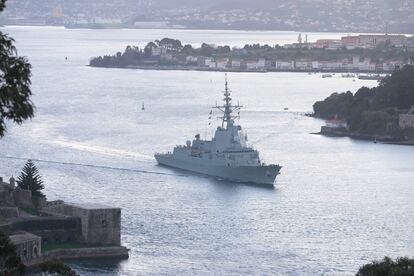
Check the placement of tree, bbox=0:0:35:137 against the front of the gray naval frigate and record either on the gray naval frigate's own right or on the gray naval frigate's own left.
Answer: on the gray naval frigate's own right

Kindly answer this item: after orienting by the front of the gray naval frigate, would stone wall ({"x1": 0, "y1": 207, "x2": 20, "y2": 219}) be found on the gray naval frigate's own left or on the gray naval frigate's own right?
on the gray naval frigate's own right

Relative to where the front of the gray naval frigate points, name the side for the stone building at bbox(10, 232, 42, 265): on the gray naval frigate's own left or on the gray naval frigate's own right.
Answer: on the gray naval frigate's own right

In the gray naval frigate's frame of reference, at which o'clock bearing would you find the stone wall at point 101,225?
The stone wall is roughly at 2 o'clock from the gray naval frigate.

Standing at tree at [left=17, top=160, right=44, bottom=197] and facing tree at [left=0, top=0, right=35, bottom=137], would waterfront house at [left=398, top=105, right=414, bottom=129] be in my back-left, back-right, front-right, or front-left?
back-left

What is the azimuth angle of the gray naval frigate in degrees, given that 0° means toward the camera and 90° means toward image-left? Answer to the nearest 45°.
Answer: approximately 315°
